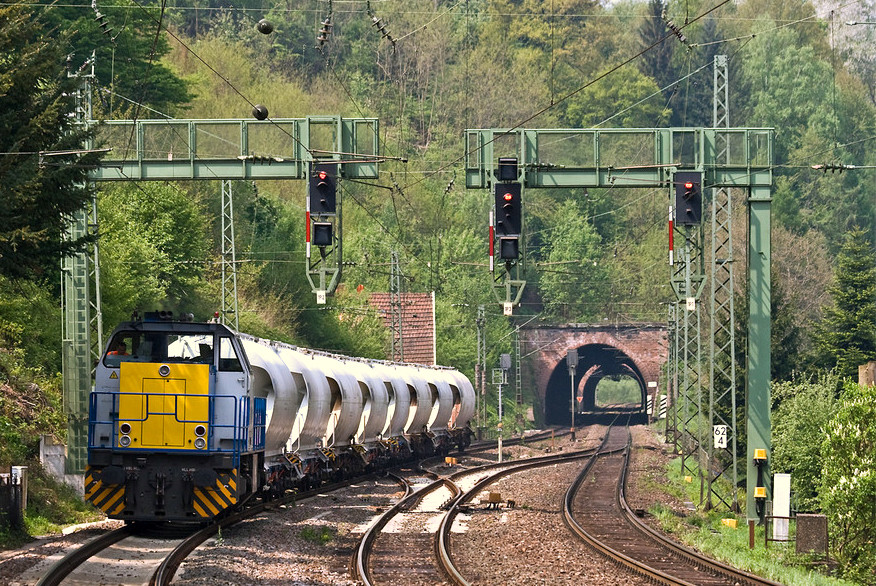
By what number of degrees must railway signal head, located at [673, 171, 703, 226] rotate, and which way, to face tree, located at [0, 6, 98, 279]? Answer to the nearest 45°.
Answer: approximately 45° to its right

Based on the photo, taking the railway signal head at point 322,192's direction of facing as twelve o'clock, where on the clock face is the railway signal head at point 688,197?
the railway signal head at point 688,197 is roughly at 9 o'clock from the railway signal head at point 322,192.

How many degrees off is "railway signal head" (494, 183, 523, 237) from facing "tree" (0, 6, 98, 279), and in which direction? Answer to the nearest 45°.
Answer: approximately 45° to its right

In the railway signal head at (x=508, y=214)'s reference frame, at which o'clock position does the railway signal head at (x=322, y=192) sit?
the railway signal head at (x=322, y=192) is roughly at 3 o'clock from the railway signal head at (x=508, y=214).

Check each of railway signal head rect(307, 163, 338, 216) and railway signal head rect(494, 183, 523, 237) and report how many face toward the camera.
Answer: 2

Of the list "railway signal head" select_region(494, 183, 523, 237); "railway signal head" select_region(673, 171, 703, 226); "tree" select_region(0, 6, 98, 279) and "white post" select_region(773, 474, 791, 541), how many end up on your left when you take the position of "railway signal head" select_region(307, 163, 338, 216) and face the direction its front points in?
3

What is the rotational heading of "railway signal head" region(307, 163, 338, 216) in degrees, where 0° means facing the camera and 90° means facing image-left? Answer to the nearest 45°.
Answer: approximately 0°
